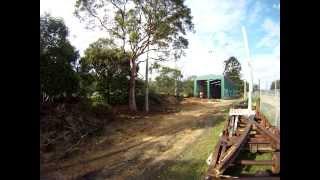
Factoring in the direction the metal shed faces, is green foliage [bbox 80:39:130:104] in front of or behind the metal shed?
in front

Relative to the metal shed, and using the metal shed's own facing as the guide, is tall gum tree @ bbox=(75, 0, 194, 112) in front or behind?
in front

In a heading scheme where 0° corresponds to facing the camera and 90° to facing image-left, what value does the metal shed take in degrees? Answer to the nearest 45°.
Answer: approximately 45°
